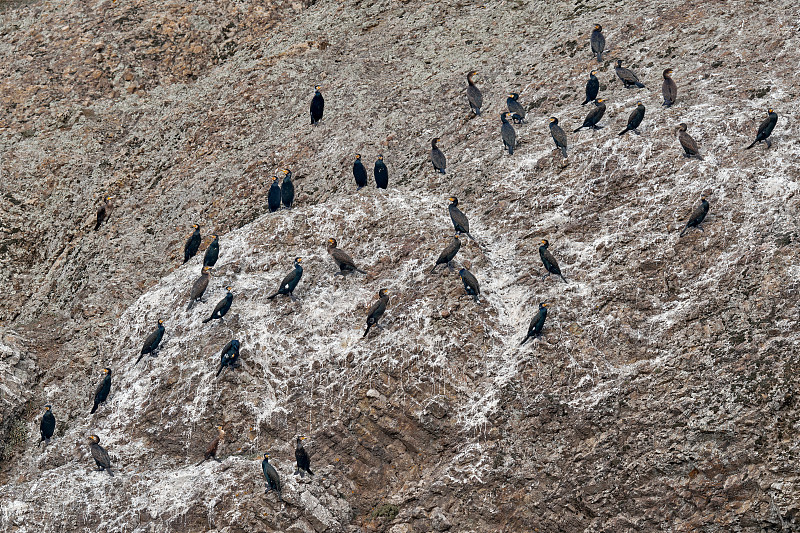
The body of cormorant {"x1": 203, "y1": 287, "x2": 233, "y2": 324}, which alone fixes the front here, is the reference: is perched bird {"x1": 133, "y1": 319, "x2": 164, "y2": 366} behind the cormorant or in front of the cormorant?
behind

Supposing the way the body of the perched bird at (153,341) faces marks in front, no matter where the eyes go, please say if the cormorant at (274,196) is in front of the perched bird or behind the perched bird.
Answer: in front

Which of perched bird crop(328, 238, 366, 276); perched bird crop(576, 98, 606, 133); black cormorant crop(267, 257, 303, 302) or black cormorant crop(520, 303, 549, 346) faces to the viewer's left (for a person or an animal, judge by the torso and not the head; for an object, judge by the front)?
perched bird crop(328, 238, 366, 276)

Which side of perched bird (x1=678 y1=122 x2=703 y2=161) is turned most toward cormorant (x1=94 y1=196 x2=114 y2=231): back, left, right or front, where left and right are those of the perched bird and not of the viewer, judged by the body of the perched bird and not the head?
front

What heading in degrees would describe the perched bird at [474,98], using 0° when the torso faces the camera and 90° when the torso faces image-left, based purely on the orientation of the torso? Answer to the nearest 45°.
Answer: approximately 135°

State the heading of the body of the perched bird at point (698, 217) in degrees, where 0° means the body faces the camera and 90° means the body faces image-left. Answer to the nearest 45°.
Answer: approximately 270°

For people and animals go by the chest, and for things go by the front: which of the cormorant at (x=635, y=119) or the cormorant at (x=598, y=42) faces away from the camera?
the cormorant at (x=598, y=42)

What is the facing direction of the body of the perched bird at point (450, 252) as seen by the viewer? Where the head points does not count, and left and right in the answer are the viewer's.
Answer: facing to the right of the viewer

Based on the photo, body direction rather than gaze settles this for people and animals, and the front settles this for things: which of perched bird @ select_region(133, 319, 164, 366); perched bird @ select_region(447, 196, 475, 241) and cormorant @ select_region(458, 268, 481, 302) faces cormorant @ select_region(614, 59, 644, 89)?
perched bird @ select_region(133, 319, 164, 366)

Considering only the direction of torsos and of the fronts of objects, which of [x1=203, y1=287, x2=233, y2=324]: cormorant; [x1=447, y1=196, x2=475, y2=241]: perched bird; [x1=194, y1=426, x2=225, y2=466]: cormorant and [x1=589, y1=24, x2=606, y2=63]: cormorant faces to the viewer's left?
the perched bird

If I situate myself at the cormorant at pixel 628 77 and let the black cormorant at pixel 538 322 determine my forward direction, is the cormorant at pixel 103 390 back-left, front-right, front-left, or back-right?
front-right
